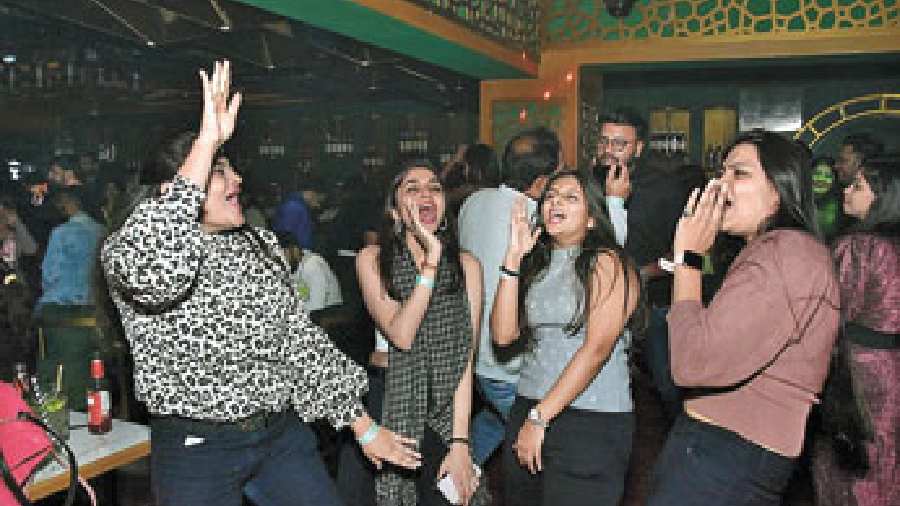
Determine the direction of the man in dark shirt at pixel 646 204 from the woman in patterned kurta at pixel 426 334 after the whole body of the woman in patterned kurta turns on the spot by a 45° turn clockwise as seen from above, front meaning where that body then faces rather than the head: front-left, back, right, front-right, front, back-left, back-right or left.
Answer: back

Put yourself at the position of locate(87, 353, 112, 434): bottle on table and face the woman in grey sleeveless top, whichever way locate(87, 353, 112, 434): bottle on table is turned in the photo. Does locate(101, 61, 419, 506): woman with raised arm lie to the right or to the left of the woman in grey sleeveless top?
right

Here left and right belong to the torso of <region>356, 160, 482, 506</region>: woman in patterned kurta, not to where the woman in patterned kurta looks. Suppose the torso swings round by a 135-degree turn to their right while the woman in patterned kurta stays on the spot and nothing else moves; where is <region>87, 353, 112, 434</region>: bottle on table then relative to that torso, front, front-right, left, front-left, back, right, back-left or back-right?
front-left

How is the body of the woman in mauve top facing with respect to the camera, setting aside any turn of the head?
to the viewer's left

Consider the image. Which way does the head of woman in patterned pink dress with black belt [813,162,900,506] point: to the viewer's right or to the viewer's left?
to the viewer's left

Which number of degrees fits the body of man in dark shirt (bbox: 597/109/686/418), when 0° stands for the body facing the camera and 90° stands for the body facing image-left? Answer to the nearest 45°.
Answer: approximately 45°

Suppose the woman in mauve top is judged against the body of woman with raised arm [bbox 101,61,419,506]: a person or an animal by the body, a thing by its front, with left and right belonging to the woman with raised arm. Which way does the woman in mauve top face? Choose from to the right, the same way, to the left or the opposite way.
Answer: the opposite way

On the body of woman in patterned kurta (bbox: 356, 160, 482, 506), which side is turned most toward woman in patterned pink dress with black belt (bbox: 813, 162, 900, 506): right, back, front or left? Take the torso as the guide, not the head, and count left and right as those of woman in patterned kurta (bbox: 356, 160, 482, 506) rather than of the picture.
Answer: left

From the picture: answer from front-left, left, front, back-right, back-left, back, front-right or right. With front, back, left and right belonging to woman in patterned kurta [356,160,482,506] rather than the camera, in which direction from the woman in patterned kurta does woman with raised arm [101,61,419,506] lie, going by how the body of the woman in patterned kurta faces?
front-right
